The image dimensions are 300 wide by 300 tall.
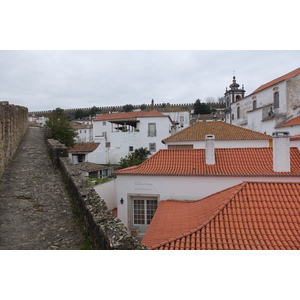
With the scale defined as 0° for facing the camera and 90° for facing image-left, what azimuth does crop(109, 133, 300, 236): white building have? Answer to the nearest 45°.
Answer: approximately 0°

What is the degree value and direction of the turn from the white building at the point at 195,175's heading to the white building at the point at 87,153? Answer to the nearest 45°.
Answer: approximately 135° to its right

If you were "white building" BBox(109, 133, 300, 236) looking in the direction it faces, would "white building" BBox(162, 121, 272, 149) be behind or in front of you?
behind

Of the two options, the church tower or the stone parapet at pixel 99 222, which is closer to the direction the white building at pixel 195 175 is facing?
the stone parapet

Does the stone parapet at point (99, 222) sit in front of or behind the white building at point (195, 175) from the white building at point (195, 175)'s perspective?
in front
